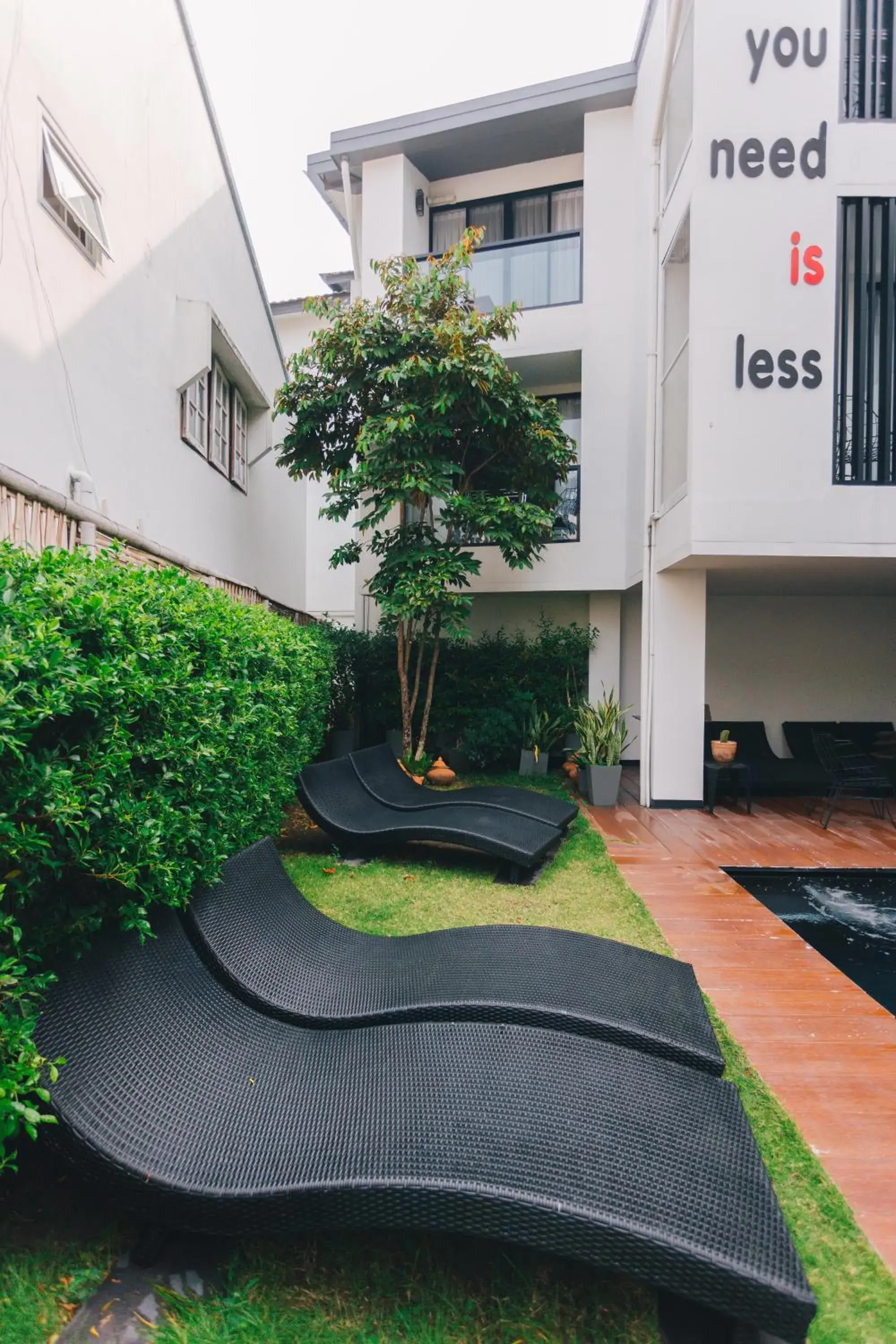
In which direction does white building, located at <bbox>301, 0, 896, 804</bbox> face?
toward the camera

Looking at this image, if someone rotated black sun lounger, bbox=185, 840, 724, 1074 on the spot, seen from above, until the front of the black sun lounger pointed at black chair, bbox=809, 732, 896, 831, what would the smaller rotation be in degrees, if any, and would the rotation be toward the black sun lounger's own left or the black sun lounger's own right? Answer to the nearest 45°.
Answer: approximately 45° to the black sun lounger's own left

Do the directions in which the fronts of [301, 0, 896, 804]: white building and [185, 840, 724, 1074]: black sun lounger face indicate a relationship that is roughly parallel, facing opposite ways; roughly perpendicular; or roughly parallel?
roughly perpendicular

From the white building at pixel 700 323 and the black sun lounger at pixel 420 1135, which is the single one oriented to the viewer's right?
the black sun lounger

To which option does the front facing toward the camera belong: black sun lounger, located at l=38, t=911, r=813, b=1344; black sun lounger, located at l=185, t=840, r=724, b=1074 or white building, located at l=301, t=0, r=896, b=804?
the white building

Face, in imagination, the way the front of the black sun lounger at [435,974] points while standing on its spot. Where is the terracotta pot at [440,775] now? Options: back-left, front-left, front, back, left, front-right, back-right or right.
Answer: left

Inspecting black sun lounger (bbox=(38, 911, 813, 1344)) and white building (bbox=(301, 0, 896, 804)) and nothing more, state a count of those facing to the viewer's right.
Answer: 1

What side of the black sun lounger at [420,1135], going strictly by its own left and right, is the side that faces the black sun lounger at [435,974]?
left

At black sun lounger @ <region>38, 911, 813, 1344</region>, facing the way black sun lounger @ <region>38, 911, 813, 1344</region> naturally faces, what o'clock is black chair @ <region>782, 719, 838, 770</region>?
The black chair is roughly at 10 o'clock from the black sun lounger.

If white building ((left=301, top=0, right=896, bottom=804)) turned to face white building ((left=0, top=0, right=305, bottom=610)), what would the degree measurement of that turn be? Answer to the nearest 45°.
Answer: approximately 45° to its right

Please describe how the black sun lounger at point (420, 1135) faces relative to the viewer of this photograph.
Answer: facing to the right of the viewer

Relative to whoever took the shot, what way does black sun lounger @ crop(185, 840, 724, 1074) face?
facing to the right of the viewer
